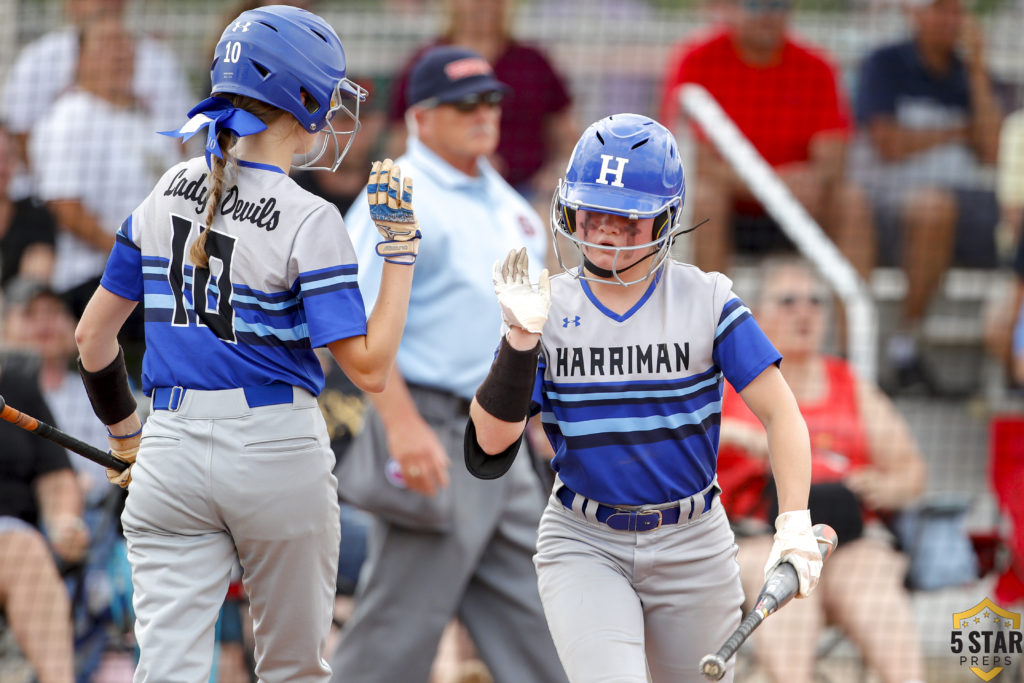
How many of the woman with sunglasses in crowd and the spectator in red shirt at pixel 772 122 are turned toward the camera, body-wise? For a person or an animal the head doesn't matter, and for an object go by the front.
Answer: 2

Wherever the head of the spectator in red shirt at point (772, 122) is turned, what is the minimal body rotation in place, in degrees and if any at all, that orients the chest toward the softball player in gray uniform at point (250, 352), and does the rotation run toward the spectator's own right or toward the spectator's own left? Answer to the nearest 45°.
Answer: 0° — they already face them

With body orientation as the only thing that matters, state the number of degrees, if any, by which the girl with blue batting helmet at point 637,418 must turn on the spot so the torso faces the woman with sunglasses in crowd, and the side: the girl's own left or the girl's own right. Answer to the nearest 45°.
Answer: approximately 135° to the girl's own left

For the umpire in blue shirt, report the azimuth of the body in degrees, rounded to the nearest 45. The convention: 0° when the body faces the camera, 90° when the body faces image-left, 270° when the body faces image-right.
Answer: approximately 315°

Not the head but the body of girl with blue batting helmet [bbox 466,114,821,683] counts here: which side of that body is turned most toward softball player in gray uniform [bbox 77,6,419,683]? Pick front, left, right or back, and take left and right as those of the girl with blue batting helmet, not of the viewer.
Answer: right
